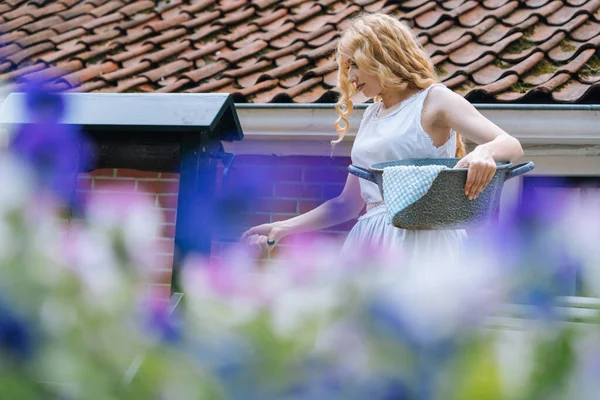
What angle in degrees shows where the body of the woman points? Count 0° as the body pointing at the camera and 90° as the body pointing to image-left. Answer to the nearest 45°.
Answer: approximately 45°

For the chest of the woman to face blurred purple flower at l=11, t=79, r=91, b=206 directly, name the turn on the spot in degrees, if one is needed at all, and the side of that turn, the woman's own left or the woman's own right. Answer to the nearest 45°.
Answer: approximately 45° to the woman's own left

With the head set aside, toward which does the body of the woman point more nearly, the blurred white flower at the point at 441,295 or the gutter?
the blurred white flower

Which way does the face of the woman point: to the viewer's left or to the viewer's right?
to the viewer's left
